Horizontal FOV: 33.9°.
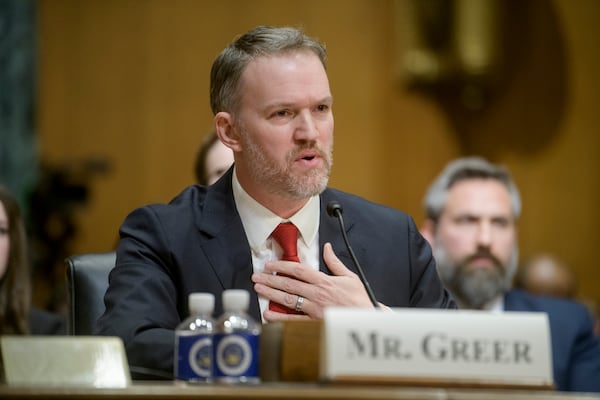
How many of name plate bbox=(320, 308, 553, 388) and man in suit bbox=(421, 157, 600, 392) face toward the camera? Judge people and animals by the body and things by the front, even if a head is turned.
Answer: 2

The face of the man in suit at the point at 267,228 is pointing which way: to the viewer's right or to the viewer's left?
to the viewer's right

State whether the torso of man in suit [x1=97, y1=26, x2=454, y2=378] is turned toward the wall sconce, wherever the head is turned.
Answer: no

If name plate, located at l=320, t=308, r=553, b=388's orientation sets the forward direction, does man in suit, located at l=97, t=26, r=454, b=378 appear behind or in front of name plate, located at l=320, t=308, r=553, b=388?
behind

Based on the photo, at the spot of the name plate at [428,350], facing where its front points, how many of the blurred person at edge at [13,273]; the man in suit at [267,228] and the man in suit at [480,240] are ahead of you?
0

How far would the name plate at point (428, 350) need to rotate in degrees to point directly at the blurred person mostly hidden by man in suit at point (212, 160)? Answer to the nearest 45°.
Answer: approximately 180°

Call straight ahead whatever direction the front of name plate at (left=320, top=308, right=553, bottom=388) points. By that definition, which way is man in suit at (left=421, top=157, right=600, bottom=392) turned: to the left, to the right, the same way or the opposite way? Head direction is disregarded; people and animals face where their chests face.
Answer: the same way

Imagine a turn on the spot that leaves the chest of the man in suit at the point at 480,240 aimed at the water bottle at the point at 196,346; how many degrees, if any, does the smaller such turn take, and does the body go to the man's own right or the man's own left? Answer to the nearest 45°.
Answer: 0° — they already face it

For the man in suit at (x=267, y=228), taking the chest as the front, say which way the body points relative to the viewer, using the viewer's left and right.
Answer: facing the viewer and to the right of the viewer

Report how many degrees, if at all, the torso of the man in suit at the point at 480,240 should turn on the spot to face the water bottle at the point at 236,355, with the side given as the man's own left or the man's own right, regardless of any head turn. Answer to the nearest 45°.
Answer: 0° — they already face it

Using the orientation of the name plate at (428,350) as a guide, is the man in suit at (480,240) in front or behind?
behind

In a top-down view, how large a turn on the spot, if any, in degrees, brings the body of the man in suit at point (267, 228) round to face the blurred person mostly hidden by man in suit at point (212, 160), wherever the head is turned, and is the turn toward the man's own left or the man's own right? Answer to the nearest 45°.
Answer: approximately 135° to the man's own left

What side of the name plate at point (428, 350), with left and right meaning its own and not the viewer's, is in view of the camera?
front

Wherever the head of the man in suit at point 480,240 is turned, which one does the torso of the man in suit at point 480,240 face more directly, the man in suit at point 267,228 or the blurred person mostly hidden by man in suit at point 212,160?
the man in suit

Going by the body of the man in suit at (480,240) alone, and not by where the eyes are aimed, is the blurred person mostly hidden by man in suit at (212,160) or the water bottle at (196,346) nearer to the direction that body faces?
the water bottle
